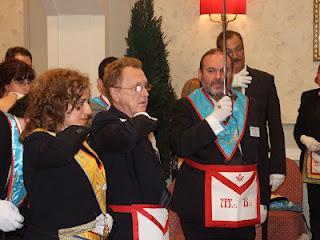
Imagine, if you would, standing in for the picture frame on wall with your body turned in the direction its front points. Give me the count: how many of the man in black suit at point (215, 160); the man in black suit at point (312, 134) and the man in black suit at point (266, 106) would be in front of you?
3

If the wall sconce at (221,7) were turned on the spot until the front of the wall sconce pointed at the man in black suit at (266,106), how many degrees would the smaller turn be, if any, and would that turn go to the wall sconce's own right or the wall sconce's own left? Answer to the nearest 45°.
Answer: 0° — it already faces them

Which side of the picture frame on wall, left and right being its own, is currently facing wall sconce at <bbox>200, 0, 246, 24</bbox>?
right

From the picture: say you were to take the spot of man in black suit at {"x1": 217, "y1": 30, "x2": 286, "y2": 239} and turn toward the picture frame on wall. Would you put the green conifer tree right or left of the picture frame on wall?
left

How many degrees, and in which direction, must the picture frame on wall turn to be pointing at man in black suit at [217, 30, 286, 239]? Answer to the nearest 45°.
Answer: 0° — it already faces them

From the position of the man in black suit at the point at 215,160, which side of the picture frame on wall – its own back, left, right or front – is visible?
front

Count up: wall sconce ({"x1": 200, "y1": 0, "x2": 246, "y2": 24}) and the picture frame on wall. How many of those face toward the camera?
2

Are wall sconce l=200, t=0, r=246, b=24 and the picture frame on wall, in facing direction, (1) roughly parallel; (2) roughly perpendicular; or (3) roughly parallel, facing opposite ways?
roughly parallel

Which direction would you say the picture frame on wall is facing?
toward the camera

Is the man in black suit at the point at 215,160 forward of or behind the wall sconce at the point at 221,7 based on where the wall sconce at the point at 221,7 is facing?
forward

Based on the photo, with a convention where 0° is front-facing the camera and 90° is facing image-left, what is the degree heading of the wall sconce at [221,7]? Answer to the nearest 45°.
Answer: approximately 0°

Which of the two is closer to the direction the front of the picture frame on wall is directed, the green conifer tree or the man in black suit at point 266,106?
the man in black suit

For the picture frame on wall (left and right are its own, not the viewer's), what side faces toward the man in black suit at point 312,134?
front
